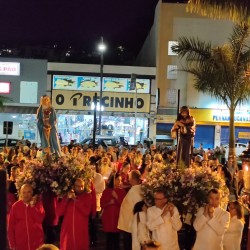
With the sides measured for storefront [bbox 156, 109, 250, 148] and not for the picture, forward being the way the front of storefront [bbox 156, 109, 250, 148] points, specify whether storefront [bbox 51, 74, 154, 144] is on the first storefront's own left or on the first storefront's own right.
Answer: on the first storefront's own right

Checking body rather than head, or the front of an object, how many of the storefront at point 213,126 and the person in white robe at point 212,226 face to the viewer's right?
0

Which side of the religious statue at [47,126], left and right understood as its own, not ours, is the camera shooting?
front

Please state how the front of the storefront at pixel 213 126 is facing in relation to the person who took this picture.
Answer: facing the viewer

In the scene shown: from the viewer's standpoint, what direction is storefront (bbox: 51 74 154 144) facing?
toward the camera

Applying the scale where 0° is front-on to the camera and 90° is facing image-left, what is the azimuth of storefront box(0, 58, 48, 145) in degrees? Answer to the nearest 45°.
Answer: approximately 0°

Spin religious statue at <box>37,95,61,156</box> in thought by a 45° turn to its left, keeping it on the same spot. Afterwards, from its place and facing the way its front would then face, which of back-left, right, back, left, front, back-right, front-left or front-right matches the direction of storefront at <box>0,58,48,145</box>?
back-left
